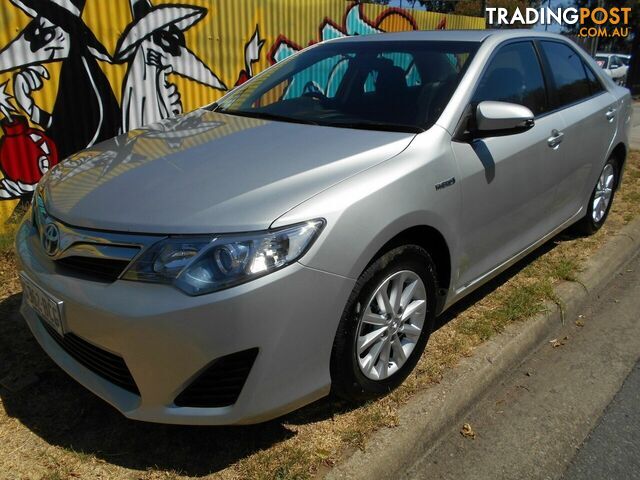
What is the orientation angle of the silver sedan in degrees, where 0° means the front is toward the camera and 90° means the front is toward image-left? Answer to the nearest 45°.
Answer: approximately 45°
